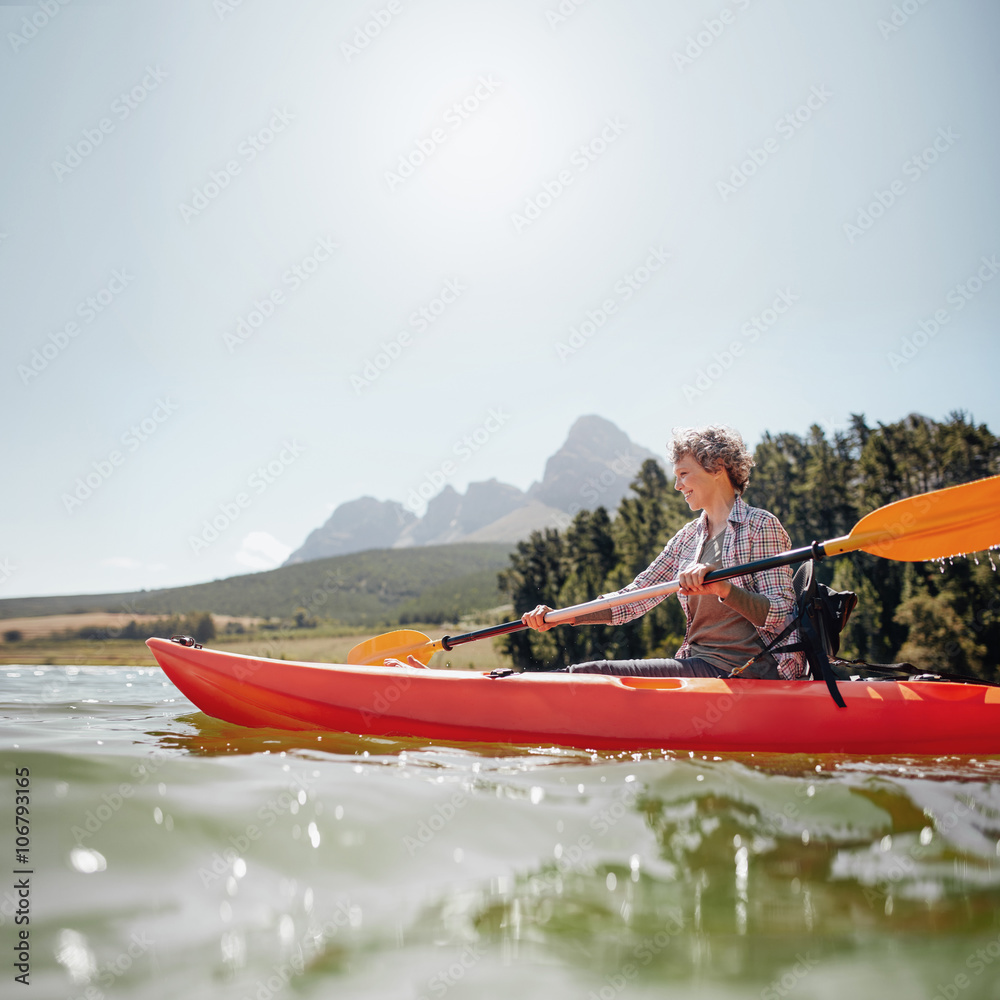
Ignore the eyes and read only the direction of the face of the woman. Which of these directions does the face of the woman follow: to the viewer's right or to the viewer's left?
to the viewer's left

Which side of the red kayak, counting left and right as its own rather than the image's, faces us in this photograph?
left
